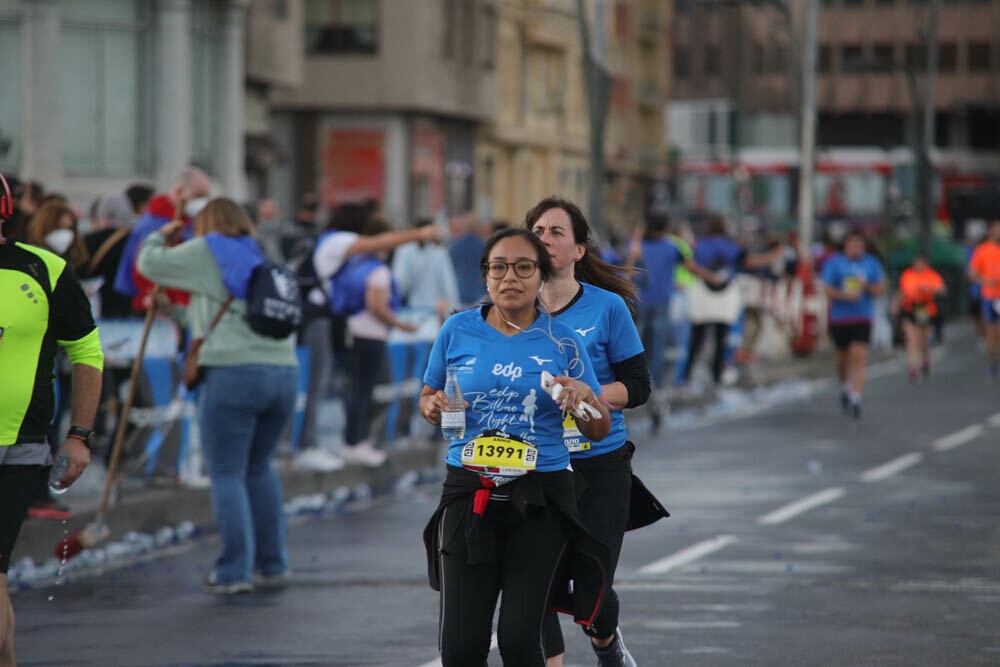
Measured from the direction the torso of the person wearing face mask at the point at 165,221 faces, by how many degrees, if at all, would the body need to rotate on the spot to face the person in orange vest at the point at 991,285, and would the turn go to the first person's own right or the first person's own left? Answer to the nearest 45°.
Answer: approximately 90° to the first person's own left

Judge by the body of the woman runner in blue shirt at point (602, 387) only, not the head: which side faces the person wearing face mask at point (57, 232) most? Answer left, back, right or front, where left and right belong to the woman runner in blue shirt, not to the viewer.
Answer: right

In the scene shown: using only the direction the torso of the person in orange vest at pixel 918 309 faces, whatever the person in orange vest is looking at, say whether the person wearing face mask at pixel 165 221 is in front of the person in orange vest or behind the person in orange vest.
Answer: in front

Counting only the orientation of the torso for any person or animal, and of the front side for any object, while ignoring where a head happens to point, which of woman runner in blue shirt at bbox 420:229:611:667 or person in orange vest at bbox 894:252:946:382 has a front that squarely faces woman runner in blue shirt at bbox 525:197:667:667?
the person in orange vest

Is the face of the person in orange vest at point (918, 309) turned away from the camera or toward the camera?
toward the camera

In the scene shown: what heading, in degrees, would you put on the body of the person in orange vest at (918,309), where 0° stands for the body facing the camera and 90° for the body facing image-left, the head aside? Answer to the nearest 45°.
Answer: approximately 0°

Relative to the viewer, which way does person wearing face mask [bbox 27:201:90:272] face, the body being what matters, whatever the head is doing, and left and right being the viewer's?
facing the viewer and to the right of the viewer

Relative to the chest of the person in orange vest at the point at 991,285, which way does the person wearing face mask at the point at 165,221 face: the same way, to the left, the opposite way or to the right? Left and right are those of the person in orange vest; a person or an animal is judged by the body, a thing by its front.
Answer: to the left

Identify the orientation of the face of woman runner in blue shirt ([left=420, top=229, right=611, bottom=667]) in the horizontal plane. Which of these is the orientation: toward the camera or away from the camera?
toward the camera

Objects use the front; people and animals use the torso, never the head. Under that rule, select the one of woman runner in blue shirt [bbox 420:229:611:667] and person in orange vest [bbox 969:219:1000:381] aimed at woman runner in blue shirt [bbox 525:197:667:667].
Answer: the person in orange vest

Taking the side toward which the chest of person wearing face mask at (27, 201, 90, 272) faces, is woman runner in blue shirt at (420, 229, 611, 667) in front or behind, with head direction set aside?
in front

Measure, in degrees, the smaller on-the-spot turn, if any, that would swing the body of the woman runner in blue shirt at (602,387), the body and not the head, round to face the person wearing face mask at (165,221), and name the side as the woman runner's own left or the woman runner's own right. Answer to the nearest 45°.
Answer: approximately 90° to the woman runner's own right

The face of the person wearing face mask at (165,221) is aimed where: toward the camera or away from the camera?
toward the camera

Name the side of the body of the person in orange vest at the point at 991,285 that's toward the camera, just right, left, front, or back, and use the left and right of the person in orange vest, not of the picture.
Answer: front
